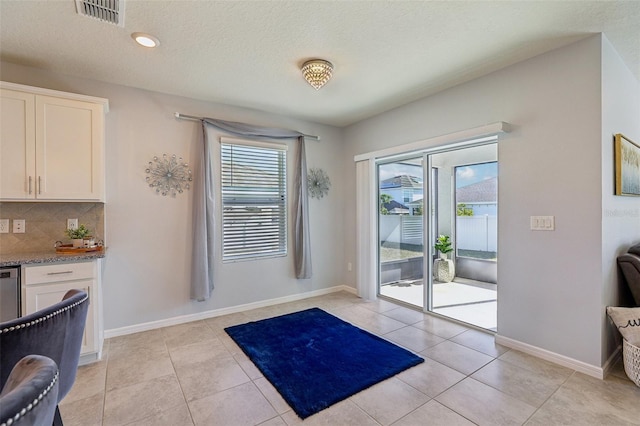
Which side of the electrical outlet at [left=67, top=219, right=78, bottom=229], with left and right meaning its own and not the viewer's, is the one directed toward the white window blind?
left

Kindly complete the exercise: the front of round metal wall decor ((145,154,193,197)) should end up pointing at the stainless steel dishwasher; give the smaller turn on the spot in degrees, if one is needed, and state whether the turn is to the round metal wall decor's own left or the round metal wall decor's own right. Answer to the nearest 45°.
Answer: approximately 45° to the round metal wall decor's own right

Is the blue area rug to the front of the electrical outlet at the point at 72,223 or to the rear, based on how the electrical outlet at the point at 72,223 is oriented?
to the front

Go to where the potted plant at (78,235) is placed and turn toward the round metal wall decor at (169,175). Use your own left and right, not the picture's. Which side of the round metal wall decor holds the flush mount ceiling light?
right

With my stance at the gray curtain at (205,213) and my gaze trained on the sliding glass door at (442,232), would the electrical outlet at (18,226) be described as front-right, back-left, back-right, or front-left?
back-right

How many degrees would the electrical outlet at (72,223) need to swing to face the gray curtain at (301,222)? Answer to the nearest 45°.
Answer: approximately 90° to its left

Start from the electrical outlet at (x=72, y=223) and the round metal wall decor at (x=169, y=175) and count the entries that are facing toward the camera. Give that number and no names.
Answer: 2

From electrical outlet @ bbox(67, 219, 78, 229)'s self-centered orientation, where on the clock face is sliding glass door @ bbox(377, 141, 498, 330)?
The sliding glass door is roughly at 10 o'clock from the electrical outlet.

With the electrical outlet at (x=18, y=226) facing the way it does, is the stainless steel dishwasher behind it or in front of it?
in front
